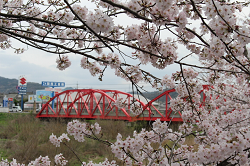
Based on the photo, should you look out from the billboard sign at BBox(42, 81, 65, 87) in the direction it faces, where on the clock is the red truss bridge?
The red truss bridge is roughly at 11 o'clock from the billboard sign.

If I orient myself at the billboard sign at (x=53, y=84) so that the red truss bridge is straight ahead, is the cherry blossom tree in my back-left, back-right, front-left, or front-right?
front-right

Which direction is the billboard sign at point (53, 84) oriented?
toward the camera

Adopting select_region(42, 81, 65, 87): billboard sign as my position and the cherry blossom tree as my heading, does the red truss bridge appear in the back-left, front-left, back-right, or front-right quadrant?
front-left

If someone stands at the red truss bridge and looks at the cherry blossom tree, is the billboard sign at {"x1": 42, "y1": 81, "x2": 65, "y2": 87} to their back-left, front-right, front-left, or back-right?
back-right

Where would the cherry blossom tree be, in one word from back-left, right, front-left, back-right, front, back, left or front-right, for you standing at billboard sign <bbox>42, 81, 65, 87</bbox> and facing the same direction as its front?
front

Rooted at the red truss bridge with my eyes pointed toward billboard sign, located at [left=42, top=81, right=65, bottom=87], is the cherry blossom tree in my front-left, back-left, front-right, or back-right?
back-left
